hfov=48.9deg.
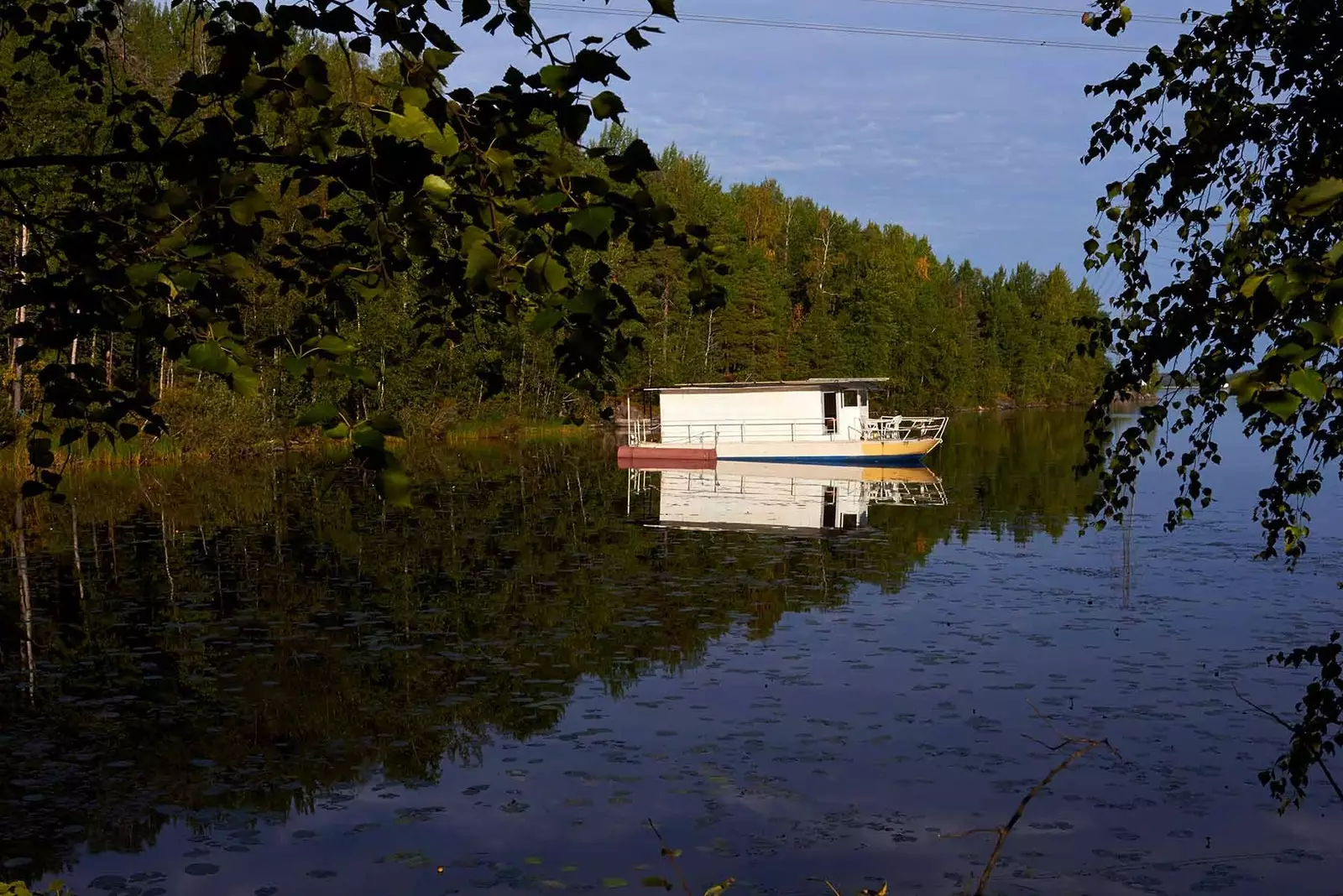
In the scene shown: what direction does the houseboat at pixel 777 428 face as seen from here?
to the viewer's right
